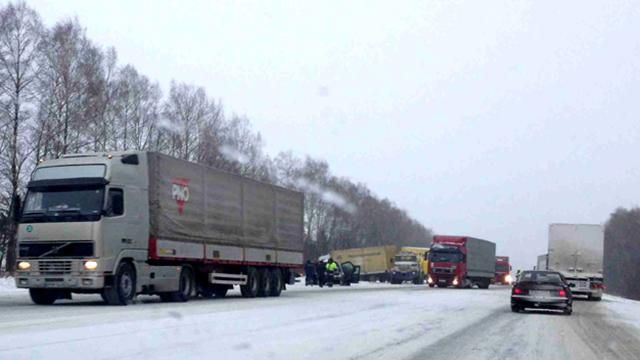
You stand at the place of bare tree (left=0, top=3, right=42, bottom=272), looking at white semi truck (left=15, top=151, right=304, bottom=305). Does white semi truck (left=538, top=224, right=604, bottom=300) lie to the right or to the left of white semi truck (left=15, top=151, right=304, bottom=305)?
left

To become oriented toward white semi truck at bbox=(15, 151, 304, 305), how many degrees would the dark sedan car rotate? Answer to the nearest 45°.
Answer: approximately 135° to its left

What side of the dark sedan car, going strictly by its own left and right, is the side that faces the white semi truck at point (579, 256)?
front

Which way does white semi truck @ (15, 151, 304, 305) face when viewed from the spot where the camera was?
facing the viewer and to the left of the viewer

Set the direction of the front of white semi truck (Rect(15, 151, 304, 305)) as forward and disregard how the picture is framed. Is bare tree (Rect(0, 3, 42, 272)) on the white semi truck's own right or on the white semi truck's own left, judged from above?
on the white semi truck's own right

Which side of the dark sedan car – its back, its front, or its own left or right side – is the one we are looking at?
back

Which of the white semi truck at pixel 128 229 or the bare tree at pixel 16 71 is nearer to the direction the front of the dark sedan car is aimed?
the bare tree

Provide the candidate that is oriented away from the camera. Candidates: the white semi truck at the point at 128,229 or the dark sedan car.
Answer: the dark sedan car

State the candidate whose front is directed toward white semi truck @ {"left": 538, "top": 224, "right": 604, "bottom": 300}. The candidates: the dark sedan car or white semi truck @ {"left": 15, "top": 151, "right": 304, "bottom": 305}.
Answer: the dark sedan car
